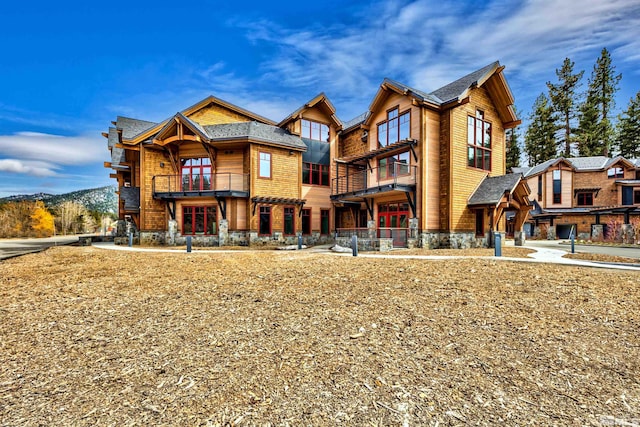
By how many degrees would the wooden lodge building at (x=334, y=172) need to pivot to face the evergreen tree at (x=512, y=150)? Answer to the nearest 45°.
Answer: approximately 135° to its left

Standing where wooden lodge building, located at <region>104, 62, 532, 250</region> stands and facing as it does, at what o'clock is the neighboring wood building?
The neighboring wood building is roughly at 8 o'clock from the wooden lodge building.

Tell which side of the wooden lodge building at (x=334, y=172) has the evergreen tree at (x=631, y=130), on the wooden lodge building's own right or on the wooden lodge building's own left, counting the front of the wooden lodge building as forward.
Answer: on the wooden lodge building's own left

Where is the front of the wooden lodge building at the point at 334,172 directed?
toward the camera

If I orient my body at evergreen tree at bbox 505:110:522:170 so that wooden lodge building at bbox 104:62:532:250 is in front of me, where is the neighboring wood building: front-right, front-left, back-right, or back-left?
front-left

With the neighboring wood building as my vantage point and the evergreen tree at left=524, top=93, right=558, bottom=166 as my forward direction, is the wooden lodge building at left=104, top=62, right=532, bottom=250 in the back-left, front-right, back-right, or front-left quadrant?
back-left

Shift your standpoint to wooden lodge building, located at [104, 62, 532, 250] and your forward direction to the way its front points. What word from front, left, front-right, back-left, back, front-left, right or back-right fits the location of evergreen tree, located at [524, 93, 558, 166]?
back-left

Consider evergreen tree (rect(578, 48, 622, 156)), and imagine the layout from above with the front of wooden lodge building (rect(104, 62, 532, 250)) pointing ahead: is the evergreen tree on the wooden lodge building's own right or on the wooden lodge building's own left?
on the wooden lodge building's own left
